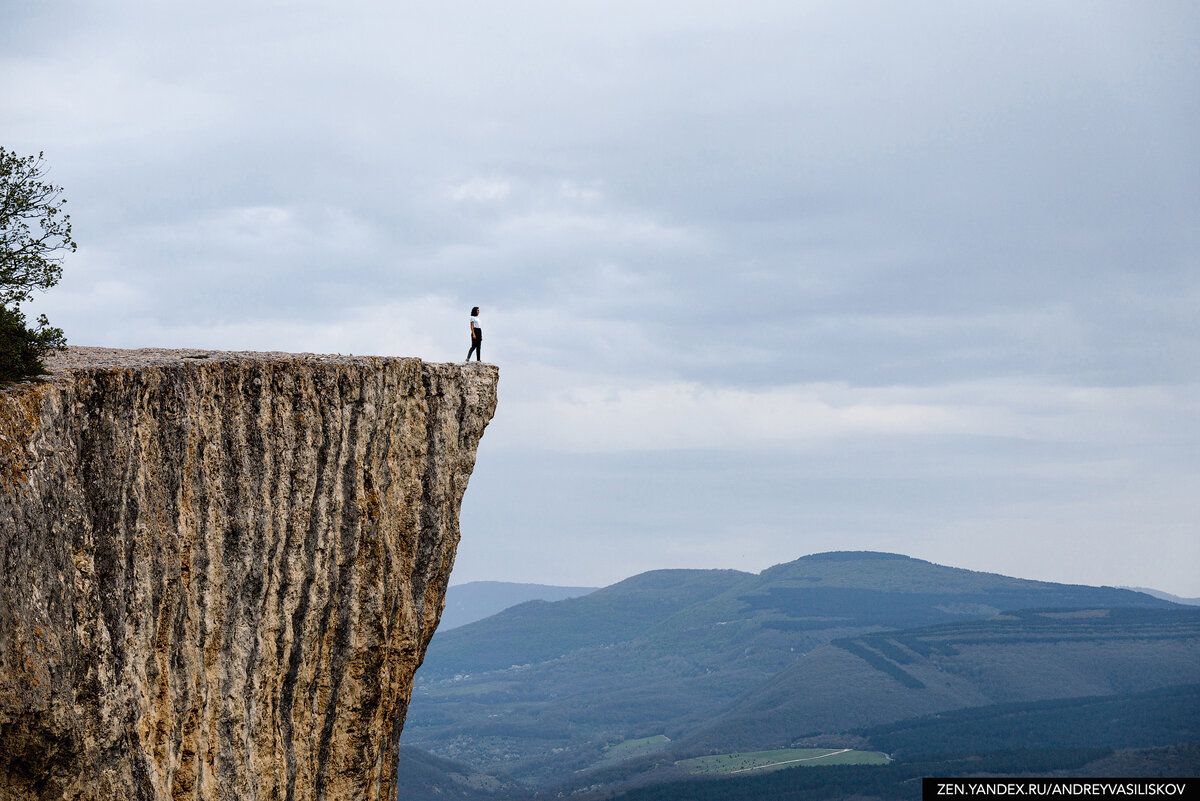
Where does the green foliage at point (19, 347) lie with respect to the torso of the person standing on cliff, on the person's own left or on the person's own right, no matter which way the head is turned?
on the person's own right

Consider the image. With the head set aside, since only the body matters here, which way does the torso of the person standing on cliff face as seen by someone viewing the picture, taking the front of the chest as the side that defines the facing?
to the viewer's right
